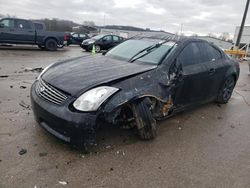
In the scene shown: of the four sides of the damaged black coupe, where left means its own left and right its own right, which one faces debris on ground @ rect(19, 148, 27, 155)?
front

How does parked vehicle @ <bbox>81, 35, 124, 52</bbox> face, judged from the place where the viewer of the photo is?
facing the viewer and to the left of the viewer

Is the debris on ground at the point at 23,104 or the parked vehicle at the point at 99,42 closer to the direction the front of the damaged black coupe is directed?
the debris on ground

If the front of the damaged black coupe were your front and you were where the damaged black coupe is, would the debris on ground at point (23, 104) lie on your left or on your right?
on your right

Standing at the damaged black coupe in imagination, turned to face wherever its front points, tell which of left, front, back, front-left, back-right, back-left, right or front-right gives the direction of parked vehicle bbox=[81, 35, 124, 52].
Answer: back-right

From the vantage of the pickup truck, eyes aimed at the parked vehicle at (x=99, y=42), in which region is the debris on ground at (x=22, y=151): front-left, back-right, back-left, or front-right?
back-right

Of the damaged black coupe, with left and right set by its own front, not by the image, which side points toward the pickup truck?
right

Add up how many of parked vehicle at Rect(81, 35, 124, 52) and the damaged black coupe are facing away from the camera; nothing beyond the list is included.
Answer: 0

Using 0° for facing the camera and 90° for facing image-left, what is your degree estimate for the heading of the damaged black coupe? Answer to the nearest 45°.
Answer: approximately 45°

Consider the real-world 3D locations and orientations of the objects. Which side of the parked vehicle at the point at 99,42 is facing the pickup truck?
front

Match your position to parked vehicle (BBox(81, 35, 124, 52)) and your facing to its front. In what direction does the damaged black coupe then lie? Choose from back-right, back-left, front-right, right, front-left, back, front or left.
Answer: front-left

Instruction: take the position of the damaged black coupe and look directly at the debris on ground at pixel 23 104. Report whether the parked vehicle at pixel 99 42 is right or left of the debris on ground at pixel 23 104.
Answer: right

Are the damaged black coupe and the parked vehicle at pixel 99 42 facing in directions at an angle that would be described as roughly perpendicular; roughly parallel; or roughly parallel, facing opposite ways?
roughly parallel

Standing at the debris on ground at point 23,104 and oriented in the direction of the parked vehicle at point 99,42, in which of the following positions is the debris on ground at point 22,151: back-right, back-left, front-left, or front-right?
back-right
